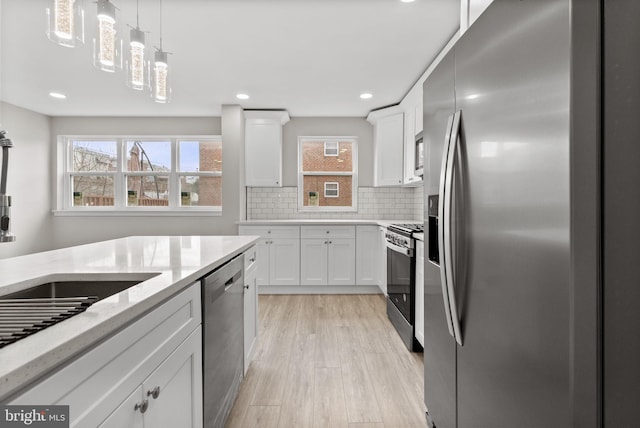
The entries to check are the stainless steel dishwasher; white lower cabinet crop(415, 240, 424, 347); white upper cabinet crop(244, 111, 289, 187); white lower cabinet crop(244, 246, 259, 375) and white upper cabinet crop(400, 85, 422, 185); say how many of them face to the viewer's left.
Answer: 2

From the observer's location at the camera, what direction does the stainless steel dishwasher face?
facing to the right of the viewer

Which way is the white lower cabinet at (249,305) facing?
to the viewer's right

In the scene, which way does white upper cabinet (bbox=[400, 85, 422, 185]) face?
to the viewer's left

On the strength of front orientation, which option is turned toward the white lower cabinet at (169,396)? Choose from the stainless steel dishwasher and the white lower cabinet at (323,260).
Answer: the white lower cabinet at (323,260)

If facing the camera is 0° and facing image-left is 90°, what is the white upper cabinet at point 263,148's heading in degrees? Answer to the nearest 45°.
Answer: approximately 0°

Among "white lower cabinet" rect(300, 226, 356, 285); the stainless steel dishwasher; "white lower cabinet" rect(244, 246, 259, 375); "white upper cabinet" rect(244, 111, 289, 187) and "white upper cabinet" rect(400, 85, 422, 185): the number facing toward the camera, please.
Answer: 2
